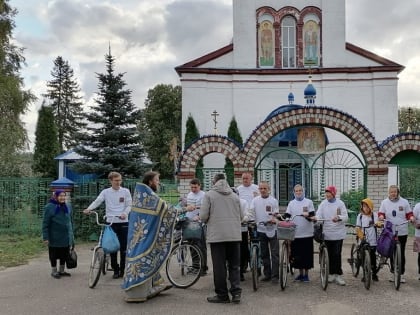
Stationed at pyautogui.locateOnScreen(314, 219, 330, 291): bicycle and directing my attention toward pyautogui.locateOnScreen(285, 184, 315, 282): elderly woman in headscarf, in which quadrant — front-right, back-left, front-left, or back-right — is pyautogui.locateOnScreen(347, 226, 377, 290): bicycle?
back-right

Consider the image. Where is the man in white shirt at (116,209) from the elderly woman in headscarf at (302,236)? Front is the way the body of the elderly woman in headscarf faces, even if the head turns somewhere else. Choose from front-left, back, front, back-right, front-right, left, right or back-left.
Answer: right

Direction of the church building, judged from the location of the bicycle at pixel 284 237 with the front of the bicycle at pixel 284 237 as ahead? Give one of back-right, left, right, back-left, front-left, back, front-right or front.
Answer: back

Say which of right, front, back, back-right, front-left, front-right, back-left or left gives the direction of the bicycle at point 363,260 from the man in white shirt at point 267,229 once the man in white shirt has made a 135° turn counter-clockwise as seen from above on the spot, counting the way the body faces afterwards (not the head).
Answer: front-right

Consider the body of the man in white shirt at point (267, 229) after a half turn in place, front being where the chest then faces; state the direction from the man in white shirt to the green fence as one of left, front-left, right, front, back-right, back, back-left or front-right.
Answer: front-left

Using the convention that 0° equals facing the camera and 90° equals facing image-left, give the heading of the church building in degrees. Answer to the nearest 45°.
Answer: approximately 0°

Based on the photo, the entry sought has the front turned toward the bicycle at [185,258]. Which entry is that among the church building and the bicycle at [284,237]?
the church building

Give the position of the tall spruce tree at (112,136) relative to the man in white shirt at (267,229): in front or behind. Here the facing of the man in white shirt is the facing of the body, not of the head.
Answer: behind

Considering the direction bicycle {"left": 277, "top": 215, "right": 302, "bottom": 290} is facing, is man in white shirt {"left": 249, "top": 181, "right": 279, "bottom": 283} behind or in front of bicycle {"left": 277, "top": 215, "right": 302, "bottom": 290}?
behind

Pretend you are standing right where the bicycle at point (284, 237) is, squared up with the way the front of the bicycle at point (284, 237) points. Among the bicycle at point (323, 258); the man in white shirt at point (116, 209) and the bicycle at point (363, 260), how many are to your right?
1

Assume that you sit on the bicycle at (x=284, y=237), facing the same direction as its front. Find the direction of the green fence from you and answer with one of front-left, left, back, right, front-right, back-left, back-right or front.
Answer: back-right
